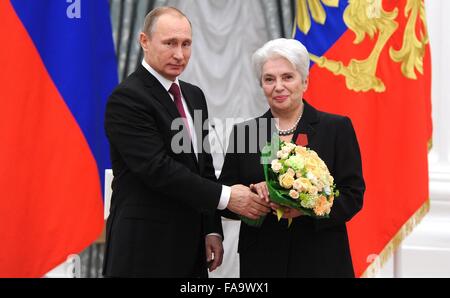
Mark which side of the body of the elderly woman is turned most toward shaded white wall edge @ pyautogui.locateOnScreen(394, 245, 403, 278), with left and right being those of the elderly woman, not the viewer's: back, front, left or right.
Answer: back

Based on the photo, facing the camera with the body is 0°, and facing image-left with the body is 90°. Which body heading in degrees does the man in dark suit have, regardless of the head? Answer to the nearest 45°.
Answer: approximately 315°

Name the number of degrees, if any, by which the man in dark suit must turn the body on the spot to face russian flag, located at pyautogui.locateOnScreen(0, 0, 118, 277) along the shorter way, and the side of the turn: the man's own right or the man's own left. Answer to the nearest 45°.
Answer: approximately 180°

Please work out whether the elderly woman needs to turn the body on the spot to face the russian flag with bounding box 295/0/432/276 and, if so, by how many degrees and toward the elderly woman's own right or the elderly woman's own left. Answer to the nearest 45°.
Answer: approximately 180°

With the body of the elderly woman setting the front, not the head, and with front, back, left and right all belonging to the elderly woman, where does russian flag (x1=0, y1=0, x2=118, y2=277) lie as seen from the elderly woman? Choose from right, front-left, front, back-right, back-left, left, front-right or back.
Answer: back-right
